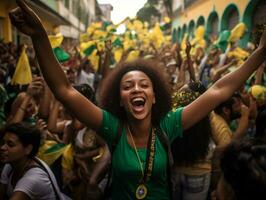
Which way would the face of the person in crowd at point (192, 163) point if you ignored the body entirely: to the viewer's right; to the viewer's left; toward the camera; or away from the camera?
away from the camera

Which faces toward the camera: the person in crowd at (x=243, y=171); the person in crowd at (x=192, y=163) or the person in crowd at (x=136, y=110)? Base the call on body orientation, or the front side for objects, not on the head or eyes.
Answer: the person in crowd at (x=136, y=110)

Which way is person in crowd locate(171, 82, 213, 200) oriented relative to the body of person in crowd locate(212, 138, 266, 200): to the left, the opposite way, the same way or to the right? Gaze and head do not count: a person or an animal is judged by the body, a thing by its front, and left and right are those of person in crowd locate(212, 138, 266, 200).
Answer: the same way

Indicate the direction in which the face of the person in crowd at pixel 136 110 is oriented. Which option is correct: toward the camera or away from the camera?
toward the camera

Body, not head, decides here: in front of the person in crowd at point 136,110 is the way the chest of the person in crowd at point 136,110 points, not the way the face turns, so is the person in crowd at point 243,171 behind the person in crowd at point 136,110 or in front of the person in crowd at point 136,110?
in front

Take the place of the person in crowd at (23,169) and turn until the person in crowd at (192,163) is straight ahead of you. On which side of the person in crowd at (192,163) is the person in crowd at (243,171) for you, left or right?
right

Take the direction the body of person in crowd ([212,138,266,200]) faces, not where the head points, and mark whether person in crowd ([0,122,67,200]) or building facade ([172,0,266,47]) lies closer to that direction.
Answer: the building facade

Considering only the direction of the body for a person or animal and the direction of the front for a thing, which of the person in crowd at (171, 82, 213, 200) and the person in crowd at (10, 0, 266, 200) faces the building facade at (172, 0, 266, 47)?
the person in crowd at (171, 82, 213, 200)

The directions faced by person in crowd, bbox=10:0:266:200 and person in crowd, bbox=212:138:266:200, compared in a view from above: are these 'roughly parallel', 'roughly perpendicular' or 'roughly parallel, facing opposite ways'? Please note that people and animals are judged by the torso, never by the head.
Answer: roughly parallel, facing opposite ways

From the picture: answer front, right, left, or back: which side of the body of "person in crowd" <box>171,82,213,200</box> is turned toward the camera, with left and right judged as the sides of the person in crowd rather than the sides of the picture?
back

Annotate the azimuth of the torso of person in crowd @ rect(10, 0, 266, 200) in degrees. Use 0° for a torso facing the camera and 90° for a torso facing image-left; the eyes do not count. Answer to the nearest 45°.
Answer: approximately 0°

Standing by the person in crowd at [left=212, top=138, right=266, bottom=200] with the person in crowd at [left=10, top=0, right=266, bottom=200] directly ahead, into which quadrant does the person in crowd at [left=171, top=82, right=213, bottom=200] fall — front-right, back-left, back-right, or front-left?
front-right

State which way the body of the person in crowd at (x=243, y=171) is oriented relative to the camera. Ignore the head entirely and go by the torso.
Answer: away from the camera

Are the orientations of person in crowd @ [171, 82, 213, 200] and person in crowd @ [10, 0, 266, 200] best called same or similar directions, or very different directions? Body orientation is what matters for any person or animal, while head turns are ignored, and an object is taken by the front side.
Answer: very different directions

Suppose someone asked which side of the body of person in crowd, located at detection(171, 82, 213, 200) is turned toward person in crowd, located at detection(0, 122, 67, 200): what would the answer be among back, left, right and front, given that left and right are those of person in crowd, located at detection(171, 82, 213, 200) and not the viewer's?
left

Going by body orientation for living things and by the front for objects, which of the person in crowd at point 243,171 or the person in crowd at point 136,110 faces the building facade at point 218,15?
the person in crowd at point 243,171
